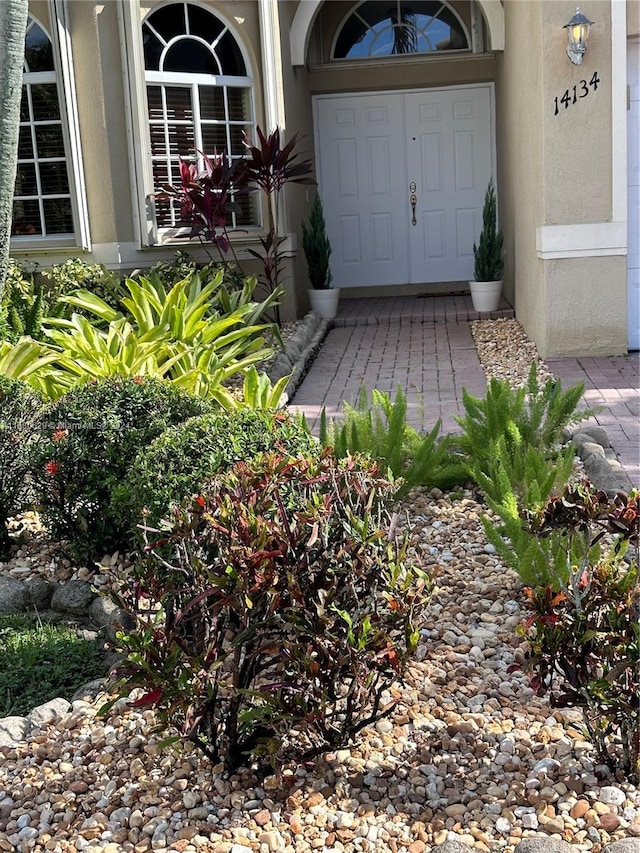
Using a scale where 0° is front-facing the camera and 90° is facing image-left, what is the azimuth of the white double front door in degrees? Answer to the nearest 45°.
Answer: approximately 0°

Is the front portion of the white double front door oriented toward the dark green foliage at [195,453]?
yes

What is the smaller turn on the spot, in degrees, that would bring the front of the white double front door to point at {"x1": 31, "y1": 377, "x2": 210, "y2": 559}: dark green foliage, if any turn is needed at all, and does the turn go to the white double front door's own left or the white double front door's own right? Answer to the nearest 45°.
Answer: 0° — it already faces it

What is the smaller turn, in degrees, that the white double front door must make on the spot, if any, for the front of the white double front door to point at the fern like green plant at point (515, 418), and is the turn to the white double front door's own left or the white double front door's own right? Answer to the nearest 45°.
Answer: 0° — it already faces it

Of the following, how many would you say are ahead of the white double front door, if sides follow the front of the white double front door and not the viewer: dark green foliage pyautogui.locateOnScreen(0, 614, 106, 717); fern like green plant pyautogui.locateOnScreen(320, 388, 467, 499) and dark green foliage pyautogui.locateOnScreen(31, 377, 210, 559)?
3
